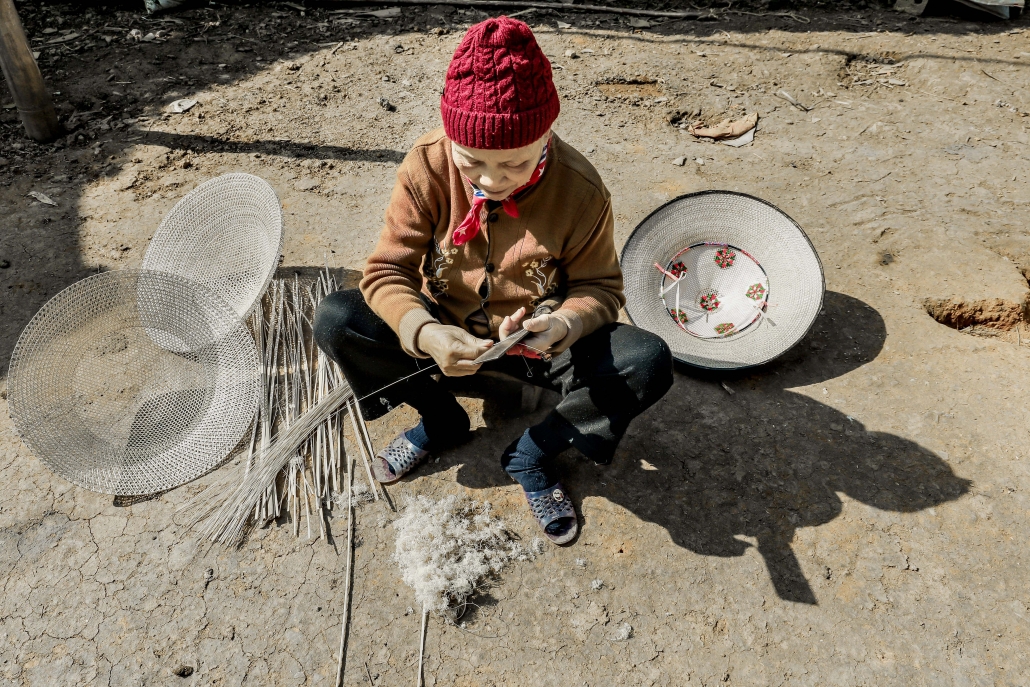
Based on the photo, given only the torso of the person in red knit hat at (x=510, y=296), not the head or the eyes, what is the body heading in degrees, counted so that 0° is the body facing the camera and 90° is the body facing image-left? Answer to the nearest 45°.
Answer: approximately 0°

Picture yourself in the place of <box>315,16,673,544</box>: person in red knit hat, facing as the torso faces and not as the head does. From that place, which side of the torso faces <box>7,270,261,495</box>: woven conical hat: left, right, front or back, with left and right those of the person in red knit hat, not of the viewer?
right

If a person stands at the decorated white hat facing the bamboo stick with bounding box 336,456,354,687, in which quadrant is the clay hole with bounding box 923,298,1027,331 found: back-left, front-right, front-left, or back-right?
back-left

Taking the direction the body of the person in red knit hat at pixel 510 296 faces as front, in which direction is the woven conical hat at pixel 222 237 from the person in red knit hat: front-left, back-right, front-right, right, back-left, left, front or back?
back-right

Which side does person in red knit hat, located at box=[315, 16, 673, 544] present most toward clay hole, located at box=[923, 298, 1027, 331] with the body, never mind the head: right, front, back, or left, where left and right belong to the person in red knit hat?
left

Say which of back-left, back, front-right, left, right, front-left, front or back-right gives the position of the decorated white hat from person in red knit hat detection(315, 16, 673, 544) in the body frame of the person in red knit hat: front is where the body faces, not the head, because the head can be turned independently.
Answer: back-left
